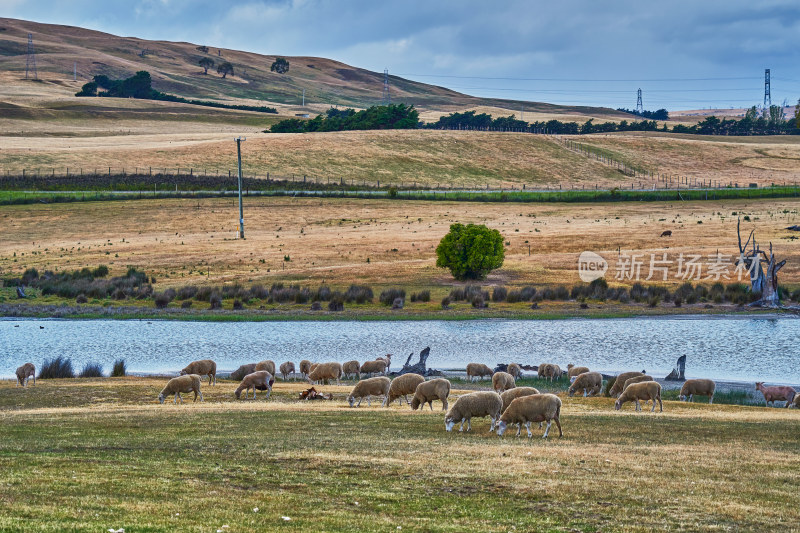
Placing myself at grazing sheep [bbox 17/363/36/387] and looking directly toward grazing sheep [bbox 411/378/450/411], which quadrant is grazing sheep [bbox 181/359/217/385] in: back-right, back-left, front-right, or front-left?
front-left

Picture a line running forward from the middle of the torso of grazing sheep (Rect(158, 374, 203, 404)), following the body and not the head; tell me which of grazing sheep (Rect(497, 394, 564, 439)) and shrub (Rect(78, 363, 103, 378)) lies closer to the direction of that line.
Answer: the shrub

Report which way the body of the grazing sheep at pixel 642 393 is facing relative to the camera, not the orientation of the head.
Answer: to the viewer's left

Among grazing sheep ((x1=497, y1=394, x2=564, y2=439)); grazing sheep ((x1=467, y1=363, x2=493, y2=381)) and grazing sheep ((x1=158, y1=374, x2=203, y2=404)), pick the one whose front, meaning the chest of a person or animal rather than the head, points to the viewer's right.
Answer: grazing sheep ((x1=467, y1=363, x2=493, y2=381))

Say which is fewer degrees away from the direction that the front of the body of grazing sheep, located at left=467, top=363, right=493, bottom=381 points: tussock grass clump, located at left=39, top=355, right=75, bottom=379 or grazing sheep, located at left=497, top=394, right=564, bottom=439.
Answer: the grazing sheep

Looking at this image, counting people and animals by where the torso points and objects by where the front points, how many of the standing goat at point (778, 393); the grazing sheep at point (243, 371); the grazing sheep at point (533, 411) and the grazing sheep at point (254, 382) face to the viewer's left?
4

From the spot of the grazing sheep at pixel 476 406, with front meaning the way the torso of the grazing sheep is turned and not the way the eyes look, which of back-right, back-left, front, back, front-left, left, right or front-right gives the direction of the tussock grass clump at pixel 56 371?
front-right

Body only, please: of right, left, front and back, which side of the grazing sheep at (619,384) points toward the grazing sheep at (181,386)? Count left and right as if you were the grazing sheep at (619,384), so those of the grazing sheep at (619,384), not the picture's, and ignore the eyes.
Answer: front

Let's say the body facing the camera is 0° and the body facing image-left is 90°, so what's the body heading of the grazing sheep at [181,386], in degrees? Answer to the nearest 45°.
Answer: approximately 90°
